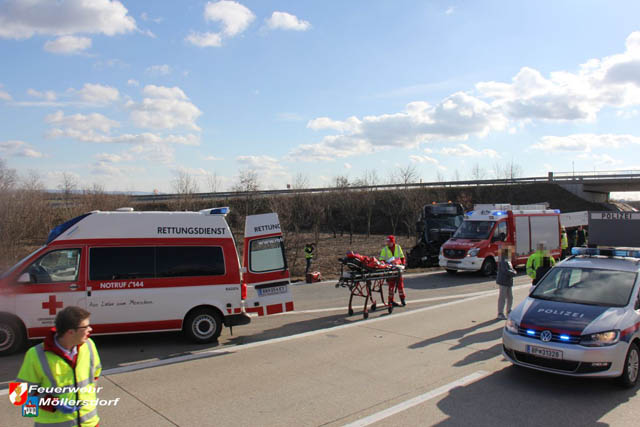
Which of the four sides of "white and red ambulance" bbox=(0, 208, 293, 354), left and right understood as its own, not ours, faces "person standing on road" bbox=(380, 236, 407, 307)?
back

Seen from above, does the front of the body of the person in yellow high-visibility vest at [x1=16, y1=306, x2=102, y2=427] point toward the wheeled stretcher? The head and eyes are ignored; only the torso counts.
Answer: no

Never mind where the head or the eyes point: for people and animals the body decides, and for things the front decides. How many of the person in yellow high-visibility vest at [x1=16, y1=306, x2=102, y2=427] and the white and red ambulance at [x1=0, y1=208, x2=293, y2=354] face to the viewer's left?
1

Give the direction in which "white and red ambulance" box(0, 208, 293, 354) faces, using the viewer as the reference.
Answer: facing to the left of the viewer

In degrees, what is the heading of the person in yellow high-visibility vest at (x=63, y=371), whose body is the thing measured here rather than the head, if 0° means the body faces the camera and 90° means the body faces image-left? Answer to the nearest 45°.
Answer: approximately 315°

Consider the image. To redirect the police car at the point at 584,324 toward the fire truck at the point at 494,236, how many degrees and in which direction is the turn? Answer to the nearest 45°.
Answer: approximately 135° to its right

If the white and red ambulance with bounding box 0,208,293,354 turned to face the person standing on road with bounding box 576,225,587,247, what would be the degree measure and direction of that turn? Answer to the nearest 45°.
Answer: approximately 135° to its right

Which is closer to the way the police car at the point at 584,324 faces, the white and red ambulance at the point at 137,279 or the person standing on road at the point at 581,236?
the white and red ambulance

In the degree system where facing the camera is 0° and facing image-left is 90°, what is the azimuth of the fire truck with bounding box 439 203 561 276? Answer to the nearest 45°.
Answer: approximately 45°

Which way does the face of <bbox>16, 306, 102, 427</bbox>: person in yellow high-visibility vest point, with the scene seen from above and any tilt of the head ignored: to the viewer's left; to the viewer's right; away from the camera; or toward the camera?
to the viewer's right

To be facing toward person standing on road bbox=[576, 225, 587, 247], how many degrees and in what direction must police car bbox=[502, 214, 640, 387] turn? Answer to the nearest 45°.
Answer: approximately 135° to its right

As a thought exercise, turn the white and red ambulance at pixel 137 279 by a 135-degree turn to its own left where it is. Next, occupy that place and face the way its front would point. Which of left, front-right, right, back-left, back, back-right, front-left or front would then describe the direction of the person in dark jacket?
front-left

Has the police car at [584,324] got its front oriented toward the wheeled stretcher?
no

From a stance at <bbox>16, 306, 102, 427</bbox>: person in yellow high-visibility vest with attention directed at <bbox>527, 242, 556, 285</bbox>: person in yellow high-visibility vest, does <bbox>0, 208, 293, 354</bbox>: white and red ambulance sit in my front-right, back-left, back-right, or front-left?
front-left

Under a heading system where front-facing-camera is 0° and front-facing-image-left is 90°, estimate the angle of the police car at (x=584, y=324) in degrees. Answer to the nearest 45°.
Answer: approximately 45°

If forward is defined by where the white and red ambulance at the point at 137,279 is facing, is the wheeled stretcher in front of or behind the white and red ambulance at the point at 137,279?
behind
